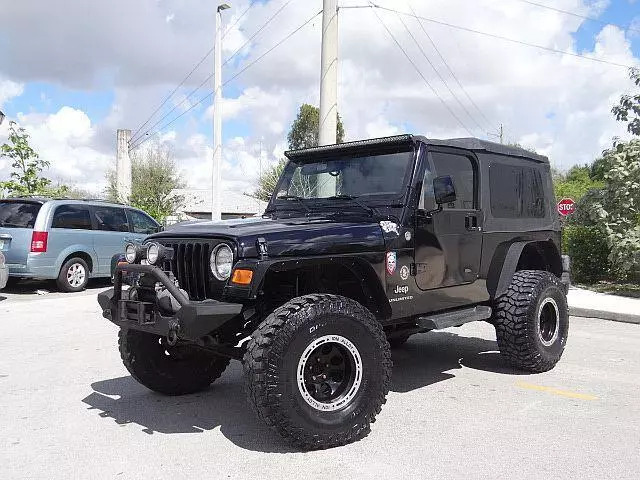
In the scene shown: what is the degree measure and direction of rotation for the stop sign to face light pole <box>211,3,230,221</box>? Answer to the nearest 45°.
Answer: approximately 90° to its right

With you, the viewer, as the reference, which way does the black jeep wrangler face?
facing the viewer and to the left of the viewer

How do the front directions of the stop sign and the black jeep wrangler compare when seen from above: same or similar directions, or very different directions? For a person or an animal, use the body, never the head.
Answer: same or similar directions

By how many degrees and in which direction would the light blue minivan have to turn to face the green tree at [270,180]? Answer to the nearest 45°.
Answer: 0° — it already faces it

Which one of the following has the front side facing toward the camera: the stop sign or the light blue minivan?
the stop sign

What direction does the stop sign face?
toward the camera

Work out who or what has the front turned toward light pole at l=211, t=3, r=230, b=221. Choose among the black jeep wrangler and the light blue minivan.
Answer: the light blue minivan

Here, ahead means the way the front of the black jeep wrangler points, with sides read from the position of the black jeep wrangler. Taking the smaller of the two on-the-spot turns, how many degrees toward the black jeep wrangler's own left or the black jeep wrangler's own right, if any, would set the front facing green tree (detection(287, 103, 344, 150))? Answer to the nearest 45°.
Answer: approximately 135° to the black jeep wrangler's own right

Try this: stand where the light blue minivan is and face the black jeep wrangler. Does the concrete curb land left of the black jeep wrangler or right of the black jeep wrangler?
left

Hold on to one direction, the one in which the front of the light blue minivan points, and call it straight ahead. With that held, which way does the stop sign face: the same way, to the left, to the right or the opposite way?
the opposite way

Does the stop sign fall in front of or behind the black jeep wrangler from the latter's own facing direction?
behind

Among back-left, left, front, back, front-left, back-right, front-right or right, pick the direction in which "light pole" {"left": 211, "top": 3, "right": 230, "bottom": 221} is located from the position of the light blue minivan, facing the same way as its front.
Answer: front

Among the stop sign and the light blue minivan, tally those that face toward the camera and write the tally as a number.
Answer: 1
